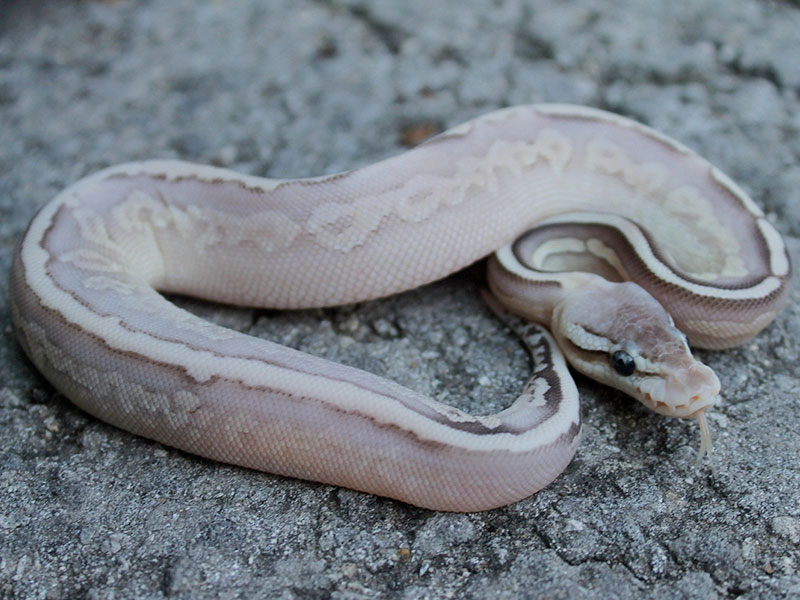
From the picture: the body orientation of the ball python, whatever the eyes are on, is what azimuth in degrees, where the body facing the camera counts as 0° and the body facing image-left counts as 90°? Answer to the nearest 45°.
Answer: approximately 315°
